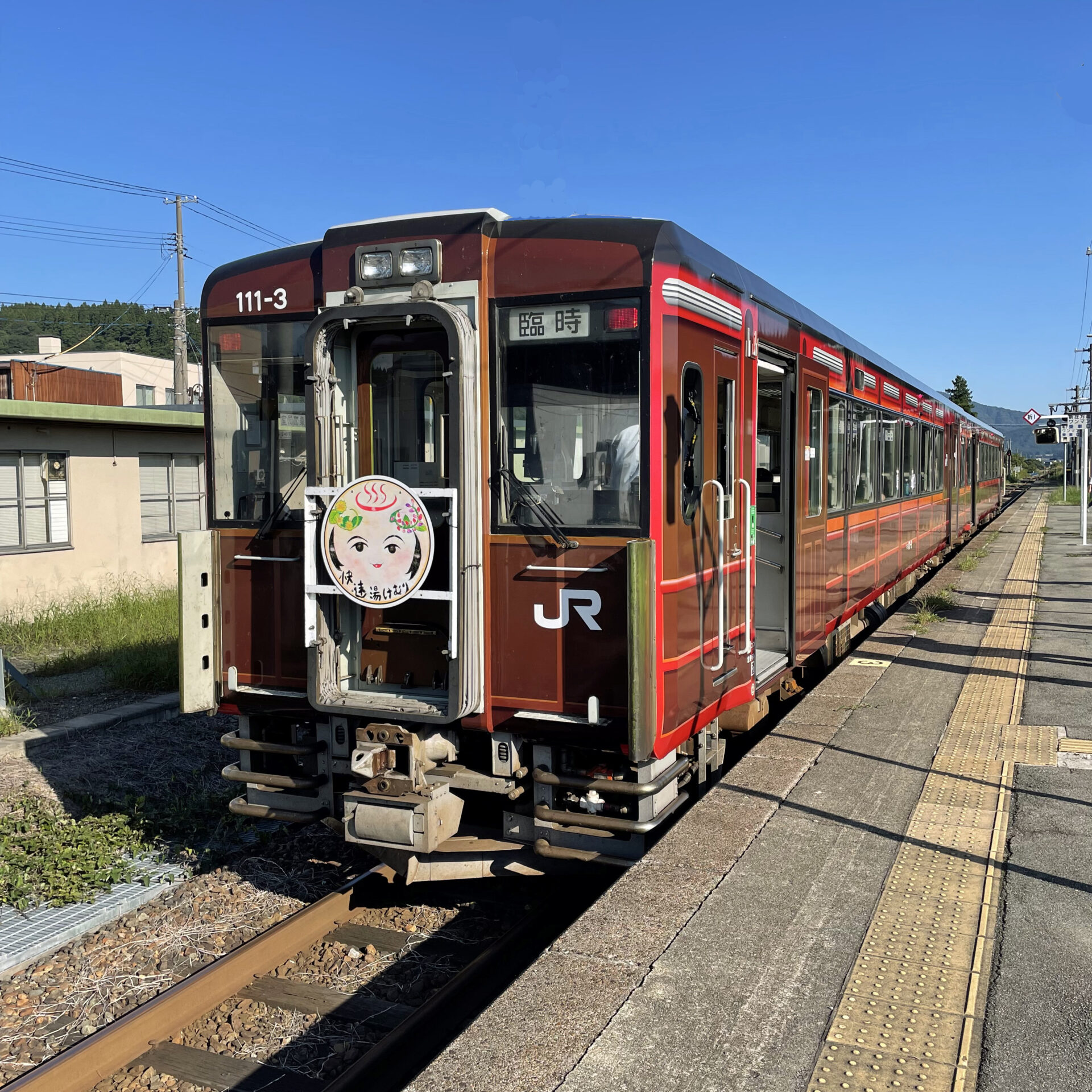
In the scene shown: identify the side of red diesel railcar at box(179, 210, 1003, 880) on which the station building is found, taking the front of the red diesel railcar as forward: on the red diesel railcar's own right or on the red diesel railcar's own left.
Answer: on the red diesel railcar's own right

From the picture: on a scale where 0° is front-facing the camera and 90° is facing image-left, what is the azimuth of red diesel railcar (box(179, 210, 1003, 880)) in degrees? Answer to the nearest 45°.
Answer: approximately 45°

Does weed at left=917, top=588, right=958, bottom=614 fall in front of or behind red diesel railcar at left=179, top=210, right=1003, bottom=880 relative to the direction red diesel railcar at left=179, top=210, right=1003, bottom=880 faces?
behind

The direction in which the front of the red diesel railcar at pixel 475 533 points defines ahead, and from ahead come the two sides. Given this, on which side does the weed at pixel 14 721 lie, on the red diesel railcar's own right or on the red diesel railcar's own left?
on the red diesel railcar's own right

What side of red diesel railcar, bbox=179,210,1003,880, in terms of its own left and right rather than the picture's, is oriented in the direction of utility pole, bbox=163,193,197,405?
right

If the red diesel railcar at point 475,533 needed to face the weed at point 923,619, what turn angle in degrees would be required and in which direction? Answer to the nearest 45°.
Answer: approximately 180°
